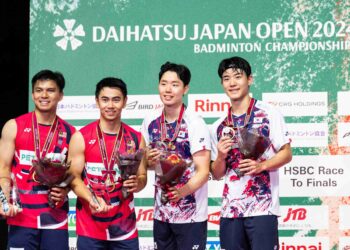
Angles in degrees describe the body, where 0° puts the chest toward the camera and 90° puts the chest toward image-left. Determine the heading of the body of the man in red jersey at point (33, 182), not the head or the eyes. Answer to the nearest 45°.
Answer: approximately 0°

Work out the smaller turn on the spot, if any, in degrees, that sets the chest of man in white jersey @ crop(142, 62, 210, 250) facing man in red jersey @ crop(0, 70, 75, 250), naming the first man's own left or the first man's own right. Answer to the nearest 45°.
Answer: approximately 45° to the first man's own right

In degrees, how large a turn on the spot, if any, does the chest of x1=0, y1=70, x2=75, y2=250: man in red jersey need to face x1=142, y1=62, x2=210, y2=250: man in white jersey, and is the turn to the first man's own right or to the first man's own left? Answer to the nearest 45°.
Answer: approximately 90° to the first man's own left

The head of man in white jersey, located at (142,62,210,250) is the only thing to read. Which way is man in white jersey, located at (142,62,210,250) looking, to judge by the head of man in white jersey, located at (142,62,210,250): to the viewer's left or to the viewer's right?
to the viewer's left

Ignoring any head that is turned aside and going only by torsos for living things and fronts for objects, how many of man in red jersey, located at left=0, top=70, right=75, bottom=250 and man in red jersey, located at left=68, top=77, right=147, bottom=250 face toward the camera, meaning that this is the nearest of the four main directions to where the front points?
2

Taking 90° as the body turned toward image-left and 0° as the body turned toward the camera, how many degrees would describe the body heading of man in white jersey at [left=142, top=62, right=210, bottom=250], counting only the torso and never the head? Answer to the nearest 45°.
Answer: approximately 45°
